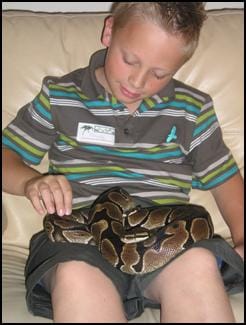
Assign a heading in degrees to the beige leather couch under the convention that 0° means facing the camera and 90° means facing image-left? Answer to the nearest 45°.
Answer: approximately 0°

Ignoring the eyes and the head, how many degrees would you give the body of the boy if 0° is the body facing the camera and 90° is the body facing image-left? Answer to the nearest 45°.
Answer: approximately 0°
